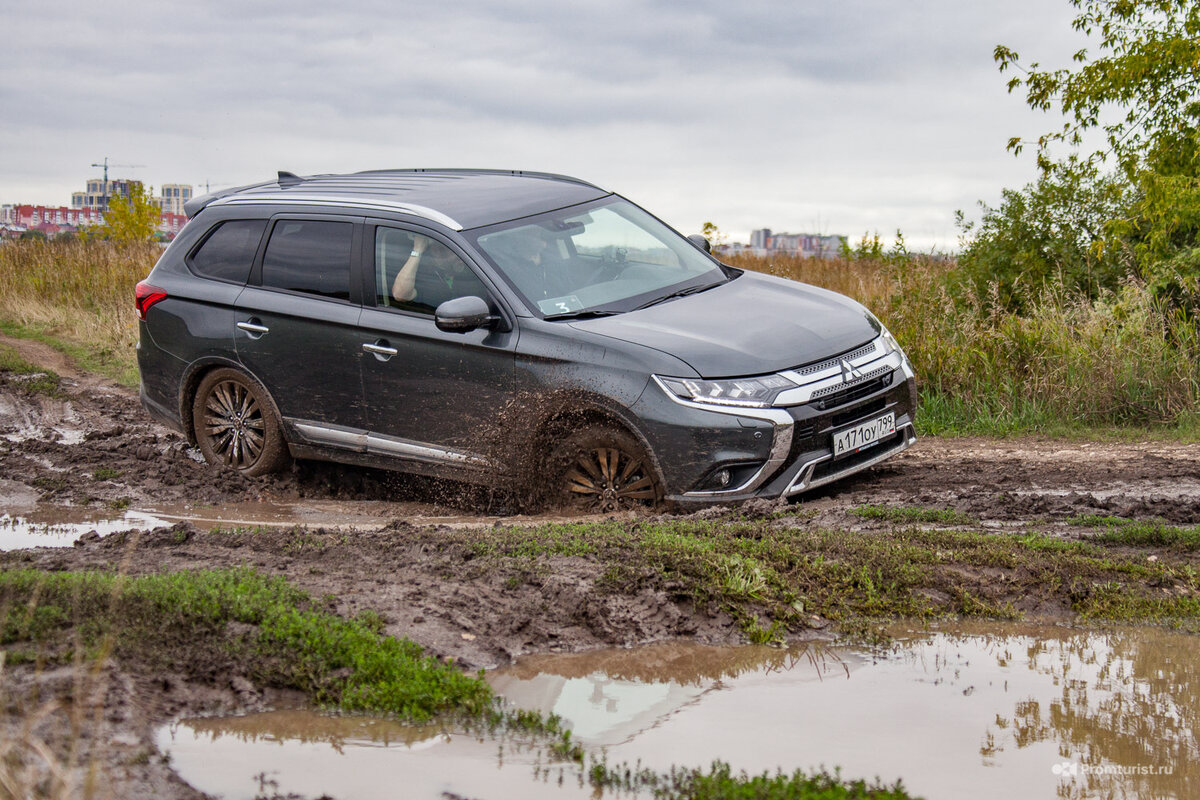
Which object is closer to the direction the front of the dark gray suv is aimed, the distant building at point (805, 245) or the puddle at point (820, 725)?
the puddle

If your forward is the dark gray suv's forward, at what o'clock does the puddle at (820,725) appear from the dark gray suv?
The puddle is roughly at 1 o'clock from the dark gray suv.

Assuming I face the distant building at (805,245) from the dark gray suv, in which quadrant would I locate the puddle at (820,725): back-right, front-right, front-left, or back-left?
back-right

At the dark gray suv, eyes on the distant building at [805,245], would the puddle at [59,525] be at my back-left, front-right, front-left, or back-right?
back-left

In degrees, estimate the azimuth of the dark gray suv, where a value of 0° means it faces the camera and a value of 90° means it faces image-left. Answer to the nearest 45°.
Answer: approximately 315°

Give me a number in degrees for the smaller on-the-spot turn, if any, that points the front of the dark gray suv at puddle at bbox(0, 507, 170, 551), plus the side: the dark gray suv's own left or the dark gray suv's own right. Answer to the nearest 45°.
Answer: approximately 135° to the dark gray suv's own right

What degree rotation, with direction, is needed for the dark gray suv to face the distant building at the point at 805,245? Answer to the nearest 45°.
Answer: approximately 135° to its left
